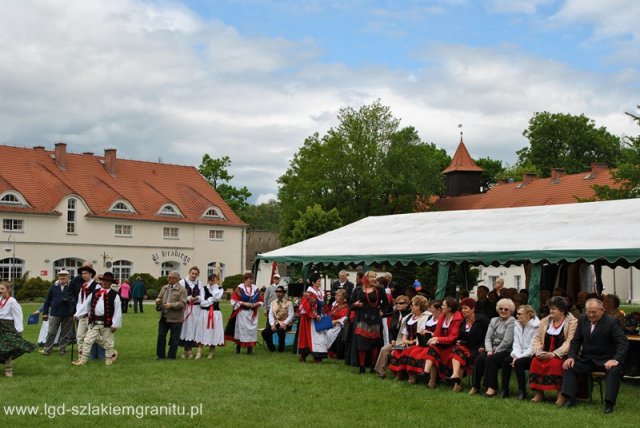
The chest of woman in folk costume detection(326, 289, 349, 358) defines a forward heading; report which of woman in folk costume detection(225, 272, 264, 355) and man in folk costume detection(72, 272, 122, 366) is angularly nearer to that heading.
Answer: the man in folk costume

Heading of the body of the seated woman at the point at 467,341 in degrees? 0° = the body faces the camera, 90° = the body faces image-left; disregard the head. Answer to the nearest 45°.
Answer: approximately 45°

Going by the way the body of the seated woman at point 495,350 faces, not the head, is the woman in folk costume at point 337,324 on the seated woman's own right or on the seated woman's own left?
on the seated woman's own right

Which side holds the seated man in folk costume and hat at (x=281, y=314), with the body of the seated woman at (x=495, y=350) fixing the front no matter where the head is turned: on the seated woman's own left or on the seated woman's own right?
on the seated woman's own right

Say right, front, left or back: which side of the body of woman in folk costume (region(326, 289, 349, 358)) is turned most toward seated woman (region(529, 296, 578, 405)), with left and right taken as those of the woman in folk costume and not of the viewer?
left

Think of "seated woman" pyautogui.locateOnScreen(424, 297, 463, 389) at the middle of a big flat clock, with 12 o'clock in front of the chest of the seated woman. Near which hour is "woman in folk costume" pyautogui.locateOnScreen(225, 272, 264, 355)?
The woman in folk costume is roughly at 3 o'clock from the seated woman.

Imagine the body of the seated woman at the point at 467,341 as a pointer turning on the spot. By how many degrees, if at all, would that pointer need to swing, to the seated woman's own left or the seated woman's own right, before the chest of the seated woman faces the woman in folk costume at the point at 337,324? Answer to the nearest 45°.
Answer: approximately 90° to the seated woman's own right

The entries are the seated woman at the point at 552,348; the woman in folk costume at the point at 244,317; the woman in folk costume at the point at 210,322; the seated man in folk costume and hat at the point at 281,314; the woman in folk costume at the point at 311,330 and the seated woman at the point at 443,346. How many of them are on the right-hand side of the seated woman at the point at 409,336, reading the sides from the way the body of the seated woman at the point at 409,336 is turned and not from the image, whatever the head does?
4
